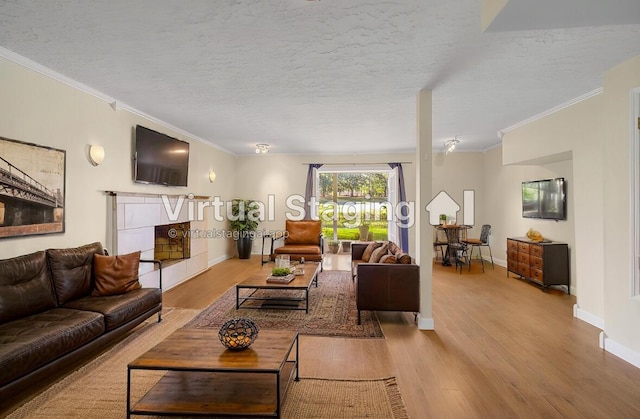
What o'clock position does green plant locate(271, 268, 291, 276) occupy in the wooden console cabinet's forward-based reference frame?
The green plant is roughly at 12 o'clock from the wooden console cabinet.

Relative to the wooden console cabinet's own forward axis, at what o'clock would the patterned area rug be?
The patterned area rug is roughly at 12 o'clock from the wooden console cabinet.

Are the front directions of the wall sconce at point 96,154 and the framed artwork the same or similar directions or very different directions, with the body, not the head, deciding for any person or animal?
same or similar directions

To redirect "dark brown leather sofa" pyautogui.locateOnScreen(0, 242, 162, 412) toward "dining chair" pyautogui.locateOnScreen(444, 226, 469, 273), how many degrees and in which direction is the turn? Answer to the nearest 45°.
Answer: approximately 45° to its left

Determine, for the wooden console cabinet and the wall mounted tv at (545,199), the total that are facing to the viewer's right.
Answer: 0

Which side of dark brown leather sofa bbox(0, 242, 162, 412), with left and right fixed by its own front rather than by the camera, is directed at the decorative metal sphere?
front

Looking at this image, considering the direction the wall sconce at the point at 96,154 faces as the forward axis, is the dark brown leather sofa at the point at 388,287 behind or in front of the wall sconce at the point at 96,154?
in front

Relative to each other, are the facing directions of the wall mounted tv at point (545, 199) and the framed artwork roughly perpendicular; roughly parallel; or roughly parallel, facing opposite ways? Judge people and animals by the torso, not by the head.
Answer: roughly parallel, facing opposite ways

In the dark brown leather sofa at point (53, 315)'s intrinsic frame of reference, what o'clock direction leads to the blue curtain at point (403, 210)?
The blue curtain is roughly at 10 o'clock from the dark brown leather sofa.

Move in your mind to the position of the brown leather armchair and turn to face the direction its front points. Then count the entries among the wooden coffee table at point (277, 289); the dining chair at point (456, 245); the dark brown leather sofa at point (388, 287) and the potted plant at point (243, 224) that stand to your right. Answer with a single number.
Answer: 1

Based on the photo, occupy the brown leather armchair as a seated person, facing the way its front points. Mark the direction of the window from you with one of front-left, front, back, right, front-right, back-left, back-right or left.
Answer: back

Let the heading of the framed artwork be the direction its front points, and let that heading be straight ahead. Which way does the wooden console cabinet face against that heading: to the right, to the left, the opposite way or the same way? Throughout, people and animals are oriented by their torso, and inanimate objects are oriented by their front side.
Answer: the opposite way

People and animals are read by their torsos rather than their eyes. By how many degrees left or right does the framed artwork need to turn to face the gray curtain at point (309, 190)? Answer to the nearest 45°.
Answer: approximately 45° to its left

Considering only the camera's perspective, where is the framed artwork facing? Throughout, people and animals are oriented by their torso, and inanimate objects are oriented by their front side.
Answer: facing the viewer and to the right of the viewer

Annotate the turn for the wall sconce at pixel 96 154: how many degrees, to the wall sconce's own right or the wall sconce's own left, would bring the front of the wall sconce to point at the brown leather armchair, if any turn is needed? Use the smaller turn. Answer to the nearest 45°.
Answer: approximately 45° to the wall sconce's own left

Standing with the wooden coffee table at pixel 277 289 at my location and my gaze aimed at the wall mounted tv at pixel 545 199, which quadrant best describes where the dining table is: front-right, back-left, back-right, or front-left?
front-left

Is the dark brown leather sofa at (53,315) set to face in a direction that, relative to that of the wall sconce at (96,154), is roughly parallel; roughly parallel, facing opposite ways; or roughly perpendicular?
roughly parallel

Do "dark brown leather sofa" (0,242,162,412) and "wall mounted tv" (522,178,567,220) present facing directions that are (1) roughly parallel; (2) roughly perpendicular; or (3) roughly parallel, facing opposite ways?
roughly parallel, facing opposite ways

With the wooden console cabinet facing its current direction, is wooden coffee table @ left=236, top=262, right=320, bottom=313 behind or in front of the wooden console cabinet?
in front

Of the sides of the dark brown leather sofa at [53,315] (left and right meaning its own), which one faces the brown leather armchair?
left

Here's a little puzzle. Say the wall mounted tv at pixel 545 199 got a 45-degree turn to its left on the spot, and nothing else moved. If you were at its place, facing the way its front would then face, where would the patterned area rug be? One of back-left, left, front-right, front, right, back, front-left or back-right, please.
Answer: front-right

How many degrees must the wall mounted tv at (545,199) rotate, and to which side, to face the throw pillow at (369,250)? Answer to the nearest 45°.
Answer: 0° — it already faces it
